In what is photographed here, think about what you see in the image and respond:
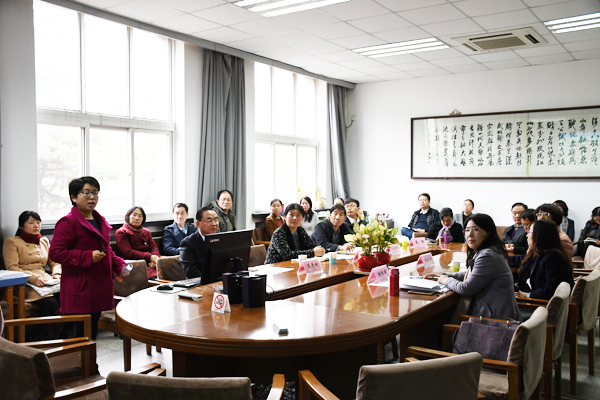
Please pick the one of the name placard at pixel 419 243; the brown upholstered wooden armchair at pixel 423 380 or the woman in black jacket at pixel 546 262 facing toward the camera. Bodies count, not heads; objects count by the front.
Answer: the name placard

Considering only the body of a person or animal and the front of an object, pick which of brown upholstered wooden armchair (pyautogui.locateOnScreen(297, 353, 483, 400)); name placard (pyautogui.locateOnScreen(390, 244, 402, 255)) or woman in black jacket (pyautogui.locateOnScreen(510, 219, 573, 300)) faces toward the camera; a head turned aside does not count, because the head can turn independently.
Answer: the name placard

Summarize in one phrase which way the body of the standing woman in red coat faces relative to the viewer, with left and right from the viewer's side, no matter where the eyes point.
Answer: facing the viewer and to the right of the viewer

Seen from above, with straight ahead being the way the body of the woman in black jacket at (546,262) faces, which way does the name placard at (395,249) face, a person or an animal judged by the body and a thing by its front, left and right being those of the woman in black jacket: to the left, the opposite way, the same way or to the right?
to the left

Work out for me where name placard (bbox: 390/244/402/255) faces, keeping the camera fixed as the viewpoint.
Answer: facing the viewer

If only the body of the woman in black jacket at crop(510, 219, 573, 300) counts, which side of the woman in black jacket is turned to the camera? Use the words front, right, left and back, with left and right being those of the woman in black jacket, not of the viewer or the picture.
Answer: left

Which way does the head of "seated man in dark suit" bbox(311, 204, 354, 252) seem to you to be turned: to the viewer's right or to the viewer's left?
to the viewer's left

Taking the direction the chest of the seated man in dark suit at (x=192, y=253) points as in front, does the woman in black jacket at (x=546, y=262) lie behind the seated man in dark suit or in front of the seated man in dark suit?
in front

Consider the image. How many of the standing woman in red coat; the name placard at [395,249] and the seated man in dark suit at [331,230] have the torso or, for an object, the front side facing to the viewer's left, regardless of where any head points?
0

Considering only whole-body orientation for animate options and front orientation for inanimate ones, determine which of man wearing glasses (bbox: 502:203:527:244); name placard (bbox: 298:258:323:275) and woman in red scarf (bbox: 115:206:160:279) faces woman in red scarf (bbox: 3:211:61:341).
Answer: the man wearing glasses

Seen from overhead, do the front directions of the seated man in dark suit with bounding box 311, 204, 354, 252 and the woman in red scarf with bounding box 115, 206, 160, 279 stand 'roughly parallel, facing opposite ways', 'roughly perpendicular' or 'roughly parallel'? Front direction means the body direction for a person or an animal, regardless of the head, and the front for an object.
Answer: roughly parallel

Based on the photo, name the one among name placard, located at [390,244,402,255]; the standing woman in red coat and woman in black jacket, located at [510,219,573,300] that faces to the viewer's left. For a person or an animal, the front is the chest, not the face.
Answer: the woman in black jacket

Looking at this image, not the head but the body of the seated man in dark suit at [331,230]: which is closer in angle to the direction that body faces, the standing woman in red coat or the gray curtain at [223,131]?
the standing woman in red coat

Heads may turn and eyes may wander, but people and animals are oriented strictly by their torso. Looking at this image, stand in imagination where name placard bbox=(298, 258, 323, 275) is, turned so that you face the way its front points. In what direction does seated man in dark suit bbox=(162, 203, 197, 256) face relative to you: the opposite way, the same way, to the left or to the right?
the same way

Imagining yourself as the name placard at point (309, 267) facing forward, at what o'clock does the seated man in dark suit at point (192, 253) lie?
The seated man in dark suit is roughly at 4 o'clock from the name placard.

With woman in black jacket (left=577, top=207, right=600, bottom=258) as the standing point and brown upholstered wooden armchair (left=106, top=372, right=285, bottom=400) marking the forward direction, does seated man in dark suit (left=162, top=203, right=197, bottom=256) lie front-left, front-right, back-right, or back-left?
front-right

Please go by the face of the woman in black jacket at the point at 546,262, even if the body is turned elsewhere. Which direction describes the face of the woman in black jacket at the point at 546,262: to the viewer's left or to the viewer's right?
to the viewer's left

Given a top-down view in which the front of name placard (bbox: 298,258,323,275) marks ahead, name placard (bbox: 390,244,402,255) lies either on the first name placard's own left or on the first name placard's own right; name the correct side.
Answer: on the first name placard's own left

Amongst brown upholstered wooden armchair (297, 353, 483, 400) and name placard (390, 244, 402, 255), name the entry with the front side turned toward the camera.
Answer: the name placard

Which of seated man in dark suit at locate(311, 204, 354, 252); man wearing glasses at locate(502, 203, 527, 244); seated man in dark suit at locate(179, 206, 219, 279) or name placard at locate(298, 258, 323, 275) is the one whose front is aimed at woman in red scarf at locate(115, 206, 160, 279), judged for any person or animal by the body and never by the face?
the man wearing glasses
